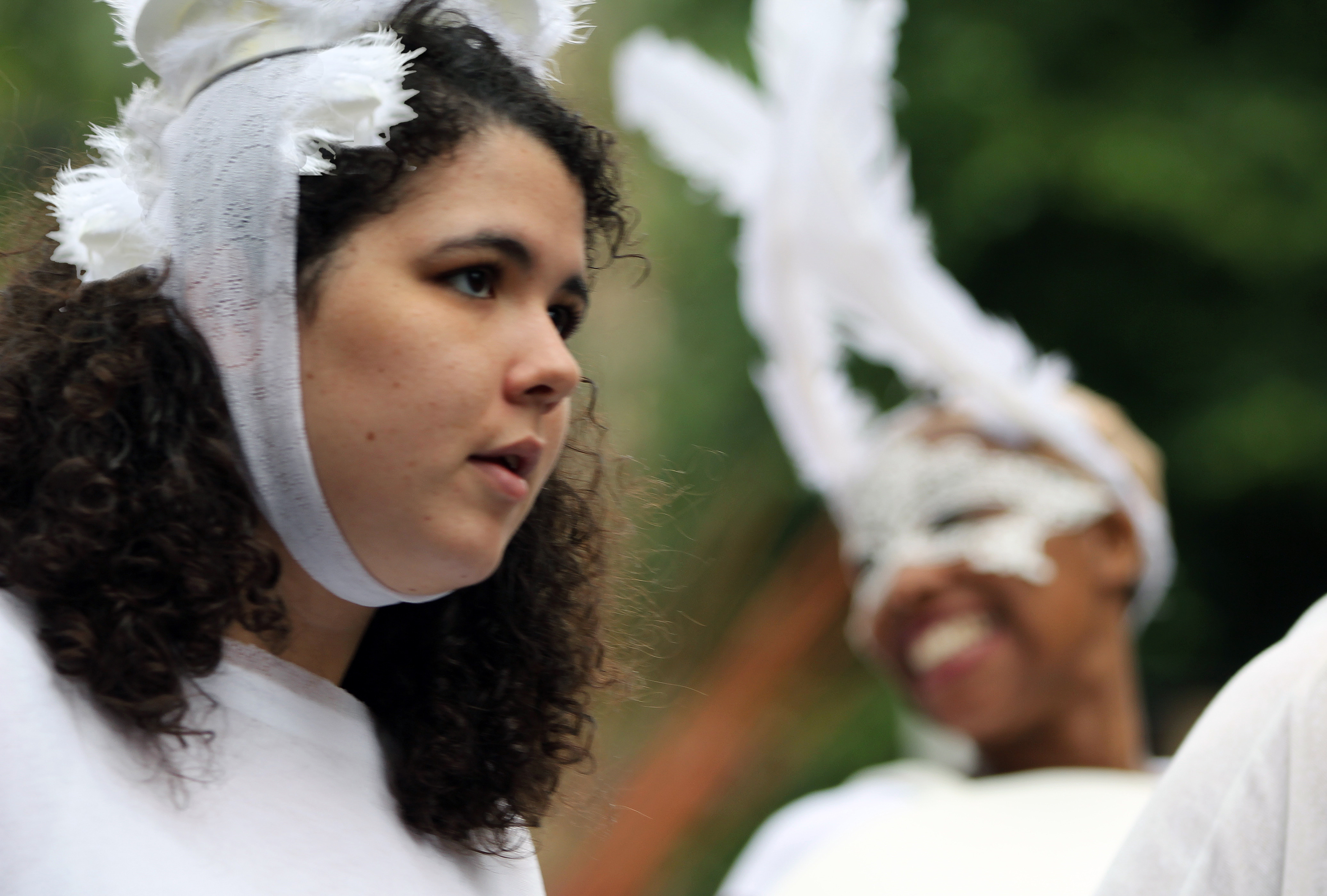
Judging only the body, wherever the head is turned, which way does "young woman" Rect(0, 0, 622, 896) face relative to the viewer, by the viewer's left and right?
facing the viewer and to the right of the viewer

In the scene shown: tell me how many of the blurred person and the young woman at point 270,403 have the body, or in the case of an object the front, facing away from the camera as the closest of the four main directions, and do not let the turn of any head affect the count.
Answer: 0

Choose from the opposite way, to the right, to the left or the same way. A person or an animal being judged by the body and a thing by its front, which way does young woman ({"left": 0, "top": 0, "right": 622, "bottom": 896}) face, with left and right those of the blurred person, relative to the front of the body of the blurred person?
to the left

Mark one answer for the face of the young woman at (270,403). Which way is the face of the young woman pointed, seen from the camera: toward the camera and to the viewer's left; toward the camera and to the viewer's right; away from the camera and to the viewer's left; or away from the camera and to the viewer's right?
toward the camera and to the viewer's right

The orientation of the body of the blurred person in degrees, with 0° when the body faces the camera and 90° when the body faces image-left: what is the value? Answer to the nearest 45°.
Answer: approximately 45°

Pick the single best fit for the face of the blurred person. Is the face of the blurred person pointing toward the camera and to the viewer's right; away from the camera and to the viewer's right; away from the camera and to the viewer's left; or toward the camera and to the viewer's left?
toward the camera and to the viewer's left

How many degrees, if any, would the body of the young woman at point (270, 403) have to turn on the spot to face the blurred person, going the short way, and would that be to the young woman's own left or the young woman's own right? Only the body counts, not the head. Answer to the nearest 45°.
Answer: approximately 90° to the young woman's own left

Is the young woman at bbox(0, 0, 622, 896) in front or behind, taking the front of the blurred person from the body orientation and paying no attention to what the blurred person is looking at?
in front
